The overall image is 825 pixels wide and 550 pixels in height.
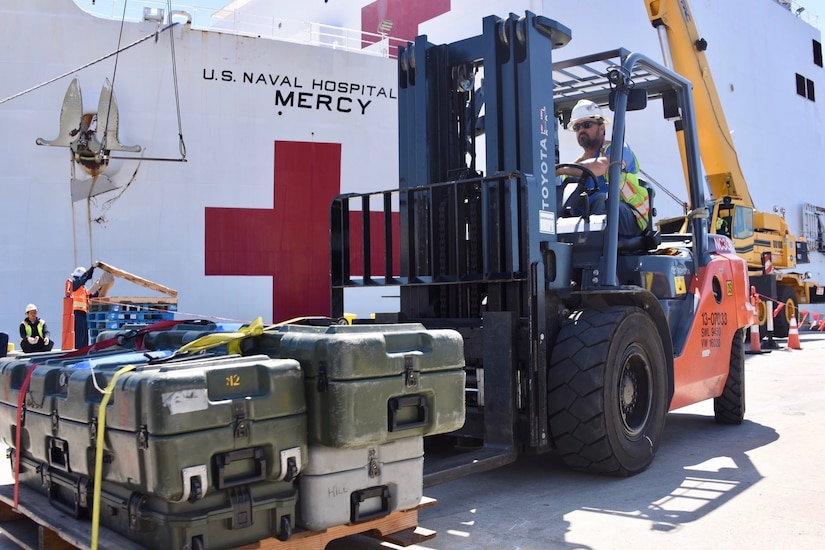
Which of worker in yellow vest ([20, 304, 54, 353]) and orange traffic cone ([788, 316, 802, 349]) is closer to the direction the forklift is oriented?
the worker in yellow vest

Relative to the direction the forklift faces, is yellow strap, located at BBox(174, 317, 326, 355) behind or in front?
in front

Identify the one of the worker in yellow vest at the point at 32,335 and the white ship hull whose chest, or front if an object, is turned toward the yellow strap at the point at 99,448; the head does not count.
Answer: the worker in yellow vest

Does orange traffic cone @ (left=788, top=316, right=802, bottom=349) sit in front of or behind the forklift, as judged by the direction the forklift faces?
behind

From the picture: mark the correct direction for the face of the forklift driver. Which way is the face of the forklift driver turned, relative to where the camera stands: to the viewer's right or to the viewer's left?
to the viewer's left

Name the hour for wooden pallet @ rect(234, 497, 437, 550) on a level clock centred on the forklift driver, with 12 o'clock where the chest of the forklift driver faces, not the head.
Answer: The wooden pallet is roughly at 11 o'clock from the forklift driver.

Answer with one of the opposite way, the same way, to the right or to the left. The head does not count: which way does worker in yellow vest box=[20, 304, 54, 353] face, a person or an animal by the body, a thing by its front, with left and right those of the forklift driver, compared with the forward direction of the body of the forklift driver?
to the left

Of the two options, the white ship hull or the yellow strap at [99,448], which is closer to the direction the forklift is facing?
the yellow strap

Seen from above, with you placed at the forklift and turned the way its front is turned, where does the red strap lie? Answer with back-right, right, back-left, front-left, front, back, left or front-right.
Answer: front

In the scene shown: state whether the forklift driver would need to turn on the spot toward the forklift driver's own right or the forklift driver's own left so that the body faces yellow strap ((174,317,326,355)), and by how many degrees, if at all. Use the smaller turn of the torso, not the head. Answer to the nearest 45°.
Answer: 0° — they already face it

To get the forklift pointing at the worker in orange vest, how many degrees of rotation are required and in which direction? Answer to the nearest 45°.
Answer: approximately 90° to its right

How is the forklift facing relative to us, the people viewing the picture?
facing the viewer and to the left of the viewer

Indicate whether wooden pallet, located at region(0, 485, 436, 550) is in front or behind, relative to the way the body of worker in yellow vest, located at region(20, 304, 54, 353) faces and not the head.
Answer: in front

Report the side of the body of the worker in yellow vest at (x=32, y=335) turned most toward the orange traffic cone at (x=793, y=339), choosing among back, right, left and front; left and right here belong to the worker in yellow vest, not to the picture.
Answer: left

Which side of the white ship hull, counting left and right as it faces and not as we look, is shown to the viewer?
left

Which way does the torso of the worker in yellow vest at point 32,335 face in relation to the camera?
toward the camera

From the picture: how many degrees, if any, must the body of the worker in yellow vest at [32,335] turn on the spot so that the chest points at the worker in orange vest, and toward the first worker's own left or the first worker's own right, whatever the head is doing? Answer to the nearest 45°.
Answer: approximately 135° to the first worker's own left

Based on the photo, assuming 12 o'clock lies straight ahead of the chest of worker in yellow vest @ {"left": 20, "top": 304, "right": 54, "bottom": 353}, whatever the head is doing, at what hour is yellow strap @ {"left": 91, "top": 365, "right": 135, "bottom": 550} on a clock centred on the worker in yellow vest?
The yellow strap is roughly at 12 o'clock from the worker in yellow vest.
